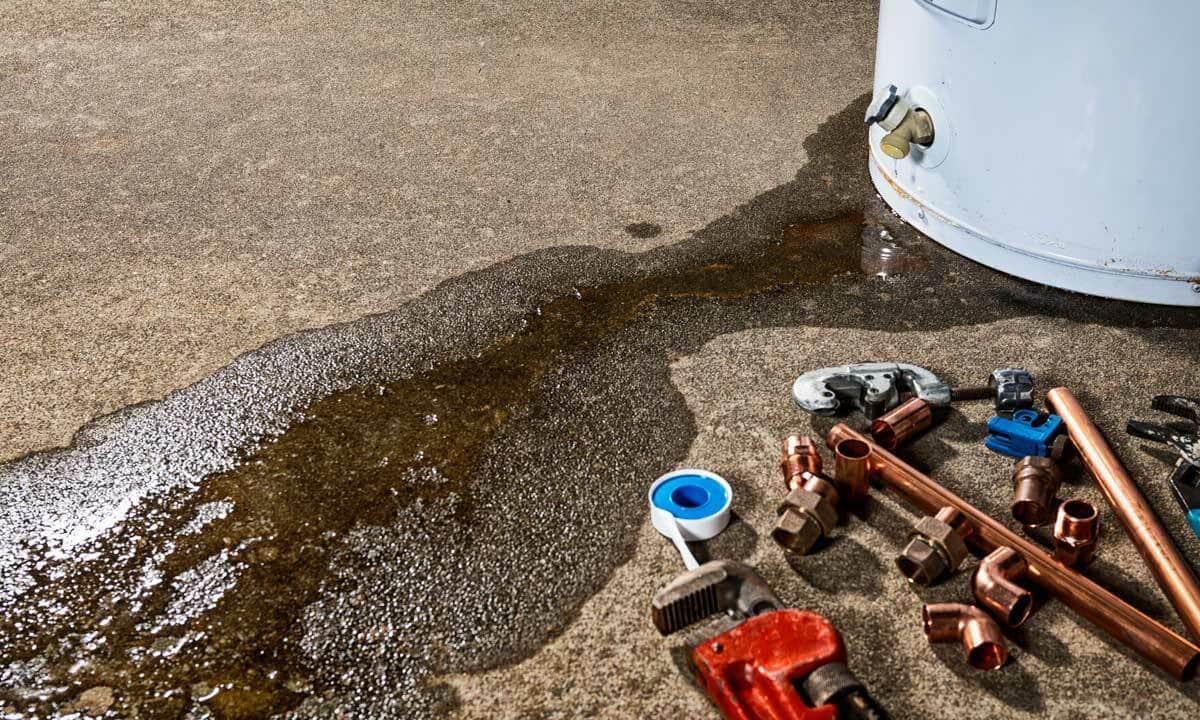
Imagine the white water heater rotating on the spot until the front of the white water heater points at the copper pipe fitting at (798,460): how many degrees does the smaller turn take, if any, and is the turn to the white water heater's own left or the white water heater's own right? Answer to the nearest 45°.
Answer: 0° — it already faces it

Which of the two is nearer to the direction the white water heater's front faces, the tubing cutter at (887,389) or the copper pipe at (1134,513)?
the tubing cutter

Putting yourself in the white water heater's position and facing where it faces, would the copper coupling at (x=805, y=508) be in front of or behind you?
in front

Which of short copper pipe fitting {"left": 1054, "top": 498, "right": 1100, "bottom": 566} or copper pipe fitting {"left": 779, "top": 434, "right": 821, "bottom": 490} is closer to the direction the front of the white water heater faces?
the copper pipe fitting {"left": 779, "top": 434, "right": 821, "bottom": 490}

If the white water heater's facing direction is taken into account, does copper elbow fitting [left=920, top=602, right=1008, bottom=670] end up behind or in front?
in front

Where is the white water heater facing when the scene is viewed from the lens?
facing the viewer and to the left of the viewer

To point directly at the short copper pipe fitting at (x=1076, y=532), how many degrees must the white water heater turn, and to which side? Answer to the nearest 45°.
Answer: approximately 45° to its left

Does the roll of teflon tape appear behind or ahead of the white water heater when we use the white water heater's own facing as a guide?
ahead
